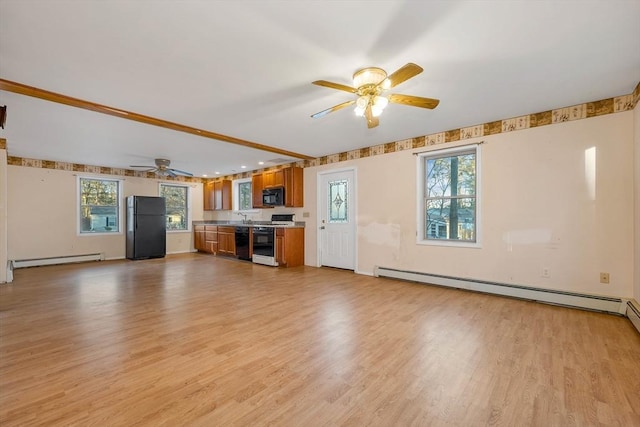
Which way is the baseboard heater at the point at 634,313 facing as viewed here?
to the viewer's left

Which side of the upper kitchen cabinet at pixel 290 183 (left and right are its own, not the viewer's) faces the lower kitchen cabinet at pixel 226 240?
right

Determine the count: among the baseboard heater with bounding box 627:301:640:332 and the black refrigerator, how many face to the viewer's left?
1

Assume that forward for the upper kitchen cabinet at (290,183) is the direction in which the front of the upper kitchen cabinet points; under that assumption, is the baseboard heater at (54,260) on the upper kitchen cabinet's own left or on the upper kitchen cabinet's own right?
on the upper kitchen cabinet's own right

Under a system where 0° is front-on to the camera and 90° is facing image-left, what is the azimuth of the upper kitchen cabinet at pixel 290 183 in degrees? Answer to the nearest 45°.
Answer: approximately 45°

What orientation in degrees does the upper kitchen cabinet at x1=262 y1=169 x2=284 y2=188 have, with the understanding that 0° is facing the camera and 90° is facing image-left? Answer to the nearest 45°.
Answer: approximately 45°

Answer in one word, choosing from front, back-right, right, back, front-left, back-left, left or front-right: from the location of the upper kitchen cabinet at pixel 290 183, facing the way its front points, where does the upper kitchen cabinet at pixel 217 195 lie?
right

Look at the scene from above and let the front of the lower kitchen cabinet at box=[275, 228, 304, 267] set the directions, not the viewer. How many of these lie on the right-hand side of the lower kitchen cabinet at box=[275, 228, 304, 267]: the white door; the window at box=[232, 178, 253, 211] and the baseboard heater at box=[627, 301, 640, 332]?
1

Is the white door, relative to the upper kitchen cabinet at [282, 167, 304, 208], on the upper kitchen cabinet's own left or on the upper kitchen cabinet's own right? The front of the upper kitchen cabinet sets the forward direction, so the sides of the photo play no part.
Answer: on the upper kitchen cabinet's own left

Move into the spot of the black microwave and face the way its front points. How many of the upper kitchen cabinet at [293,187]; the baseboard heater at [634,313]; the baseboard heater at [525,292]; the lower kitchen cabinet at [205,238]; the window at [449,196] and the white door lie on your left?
5

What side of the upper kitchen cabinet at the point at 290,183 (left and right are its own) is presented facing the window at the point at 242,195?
right

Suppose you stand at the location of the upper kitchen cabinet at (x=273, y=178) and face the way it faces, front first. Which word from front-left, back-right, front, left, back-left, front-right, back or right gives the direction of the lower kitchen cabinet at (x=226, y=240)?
right

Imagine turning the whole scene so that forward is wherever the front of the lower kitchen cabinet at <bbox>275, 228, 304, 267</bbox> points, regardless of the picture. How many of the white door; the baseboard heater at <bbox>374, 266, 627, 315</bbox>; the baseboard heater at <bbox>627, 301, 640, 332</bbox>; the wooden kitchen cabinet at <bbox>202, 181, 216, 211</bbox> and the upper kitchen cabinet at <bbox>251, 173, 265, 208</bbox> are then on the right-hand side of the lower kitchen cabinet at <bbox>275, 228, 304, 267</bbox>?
2
